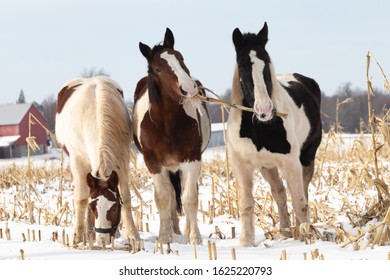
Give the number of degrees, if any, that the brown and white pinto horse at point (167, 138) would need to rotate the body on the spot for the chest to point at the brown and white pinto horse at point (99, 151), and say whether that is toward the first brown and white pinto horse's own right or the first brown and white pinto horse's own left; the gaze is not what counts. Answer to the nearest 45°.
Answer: approximately 90° to the first brown and white pinto horse's own right

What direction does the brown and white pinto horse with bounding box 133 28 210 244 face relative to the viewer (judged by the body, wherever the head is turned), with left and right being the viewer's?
facing the viewer

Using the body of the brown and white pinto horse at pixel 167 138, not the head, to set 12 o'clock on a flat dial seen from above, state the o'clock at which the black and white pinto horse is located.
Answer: The black and white pinto horse is roughly at 10 o'clock from the brown and white pinto horse.

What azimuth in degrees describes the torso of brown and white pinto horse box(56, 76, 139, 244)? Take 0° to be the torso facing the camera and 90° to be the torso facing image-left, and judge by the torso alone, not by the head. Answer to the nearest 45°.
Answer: approximately 0°

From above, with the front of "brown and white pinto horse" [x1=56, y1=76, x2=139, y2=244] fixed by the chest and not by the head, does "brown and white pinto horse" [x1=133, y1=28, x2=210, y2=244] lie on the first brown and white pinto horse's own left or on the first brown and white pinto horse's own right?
on the first brown and white pinto horse's own left

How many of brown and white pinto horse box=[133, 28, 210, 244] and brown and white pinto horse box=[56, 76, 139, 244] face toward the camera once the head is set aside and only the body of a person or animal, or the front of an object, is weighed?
2

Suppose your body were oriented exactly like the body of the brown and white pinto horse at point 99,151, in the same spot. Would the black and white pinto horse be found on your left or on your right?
on your left
